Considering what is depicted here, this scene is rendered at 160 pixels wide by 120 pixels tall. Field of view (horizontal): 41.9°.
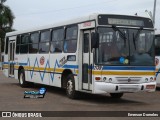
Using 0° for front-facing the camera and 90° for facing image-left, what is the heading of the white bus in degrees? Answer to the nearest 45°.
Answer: approximately 315°
